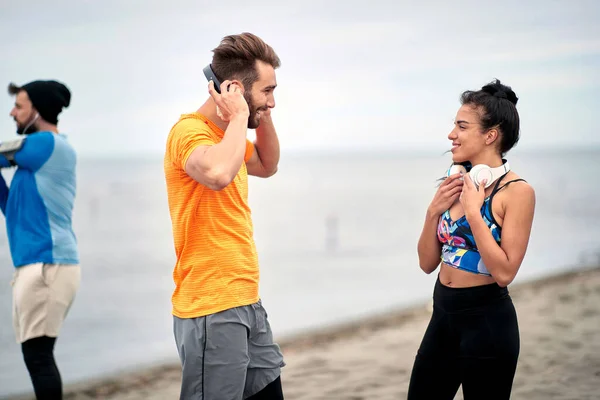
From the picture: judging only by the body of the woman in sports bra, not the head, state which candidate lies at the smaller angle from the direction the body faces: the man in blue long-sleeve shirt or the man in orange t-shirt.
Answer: the man in orange t-shirt

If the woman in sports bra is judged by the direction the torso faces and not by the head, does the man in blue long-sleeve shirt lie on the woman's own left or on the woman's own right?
on the woman's own right

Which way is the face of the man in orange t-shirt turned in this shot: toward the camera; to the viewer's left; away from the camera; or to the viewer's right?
to the viewer's right

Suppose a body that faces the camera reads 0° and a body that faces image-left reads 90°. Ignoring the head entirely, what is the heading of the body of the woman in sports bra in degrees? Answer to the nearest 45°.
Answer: approximately 45°

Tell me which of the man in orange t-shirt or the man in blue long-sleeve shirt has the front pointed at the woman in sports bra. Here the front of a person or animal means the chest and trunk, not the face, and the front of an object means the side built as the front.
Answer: the man in orange t-shirt

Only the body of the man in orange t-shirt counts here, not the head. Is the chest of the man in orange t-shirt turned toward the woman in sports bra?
yes

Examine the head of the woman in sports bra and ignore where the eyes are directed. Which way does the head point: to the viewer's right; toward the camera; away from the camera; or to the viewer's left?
to the viewer's left

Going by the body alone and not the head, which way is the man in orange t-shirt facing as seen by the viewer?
to the viewer's right

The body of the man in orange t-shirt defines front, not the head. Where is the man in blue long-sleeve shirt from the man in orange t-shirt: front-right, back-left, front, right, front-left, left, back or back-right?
back-left

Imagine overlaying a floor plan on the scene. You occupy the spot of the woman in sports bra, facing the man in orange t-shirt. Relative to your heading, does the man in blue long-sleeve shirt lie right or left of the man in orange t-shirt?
right
